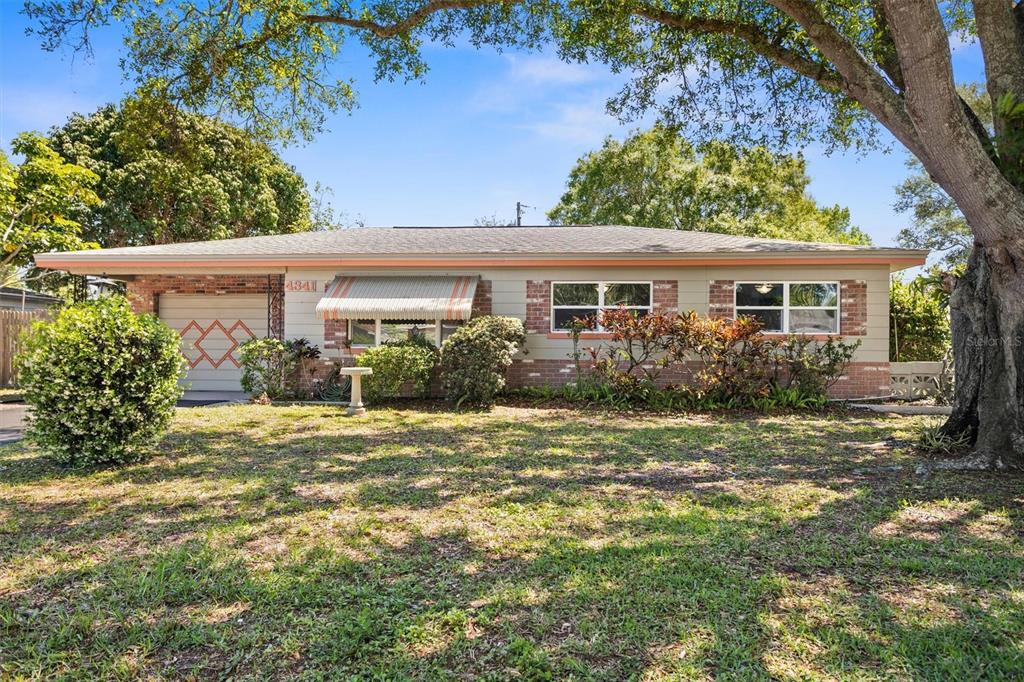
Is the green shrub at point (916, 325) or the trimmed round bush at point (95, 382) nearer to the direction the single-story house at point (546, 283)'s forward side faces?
the trimmed round bush

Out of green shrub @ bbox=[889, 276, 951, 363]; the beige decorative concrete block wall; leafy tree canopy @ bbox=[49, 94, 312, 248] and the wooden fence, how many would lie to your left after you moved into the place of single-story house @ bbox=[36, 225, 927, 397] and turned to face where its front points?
2

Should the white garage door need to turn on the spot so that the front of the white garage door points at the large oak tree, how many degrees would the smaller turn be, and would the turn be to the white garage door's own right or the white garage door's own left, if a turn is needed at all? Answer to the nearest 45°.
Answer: approximately 45° to the white garage door's own left

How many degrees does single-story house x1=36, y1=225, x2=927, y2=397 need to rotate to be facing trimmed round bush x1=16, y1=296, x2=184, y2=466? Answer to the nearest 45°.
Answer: approximately 45° to its right

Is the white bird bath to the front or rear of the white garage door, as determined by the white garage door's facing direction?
to the front

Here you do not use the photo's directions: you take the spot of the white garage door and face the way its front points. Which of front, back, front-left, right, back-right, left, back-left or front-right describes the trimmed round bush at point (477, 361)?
front-left

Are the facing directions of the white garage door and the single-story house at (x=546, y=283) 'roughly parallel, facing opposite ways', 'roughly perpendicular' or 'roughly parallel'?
roughly parallel

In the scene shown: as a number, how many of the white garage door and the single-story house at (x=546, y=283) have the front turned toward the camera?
2

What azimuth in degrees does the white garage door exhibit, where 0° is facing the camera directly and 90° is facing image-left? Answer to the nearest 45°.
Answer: approximately 0°

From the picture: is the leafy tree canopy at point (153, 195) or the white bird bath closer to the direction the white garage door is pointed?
the white bird bath

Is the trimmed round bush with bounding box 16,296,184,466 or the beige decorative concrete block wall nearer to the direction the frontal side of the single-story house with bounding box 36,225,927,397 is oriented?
the trimmed round bush

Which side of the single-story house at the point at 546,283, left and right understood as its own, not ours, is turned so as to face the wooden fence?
right

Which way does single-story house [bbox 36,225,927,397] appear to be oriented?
toward the camera

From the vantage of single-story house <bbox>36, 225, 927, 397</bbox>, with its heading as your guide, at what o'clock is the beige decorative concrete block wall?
The beige decorative concrete block wall is roughly at 9 o'clock from the single-story house.

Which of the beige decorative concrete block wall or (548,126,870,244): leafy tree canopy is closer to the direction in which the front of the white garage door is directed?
the beige decorative concrete block wall

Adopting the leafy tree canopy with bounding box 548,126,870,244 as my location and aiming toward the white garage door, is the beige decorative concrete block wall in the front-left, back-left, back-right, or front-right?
front-left
